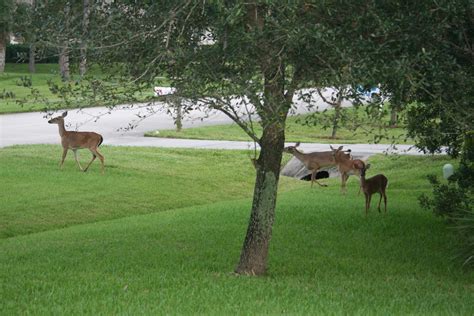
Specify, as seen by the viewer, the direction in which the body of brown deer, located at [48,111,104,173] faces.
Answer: to the viewer's left

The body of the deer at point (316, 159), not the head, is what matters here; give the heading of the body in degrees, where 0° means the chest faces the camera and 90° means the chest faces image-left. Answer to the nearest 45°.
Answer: approximately 90°

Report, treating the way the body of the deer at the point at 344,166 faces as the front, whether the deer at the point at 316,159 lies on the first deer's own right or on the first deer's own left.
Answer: on the first deer's own right

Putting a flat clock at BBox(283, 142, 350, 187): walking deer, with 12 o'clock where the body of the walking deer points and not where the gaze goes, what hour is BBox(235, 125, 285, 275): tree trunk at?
The tree trunk is roughly at 9 o'clock from the walking deer.

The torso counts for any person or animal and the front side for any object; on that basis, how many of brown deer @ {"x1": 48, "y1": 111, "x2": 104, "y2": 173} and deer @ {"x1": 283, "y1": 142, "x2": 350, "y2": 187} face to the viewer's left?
2

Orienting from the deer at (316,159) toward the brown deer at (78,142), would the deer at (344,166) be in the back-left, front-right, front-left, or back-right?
back-left
